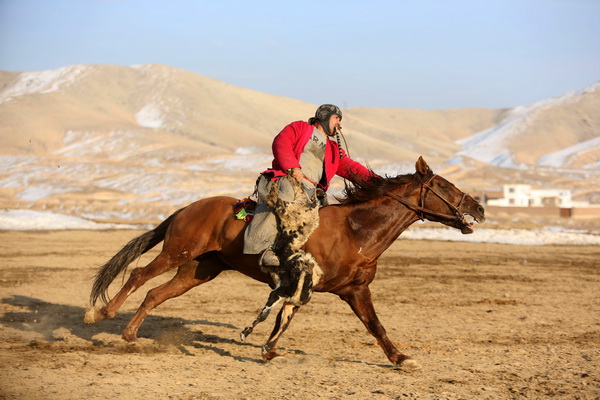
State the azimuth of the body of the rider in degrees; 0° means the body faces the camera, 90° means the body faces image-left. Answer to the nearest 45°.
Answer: approximately 315°

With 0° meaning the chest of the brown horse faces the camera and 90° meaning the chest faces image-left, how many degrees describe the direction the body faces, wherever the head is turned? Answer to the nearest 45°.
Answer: approximately 270°
